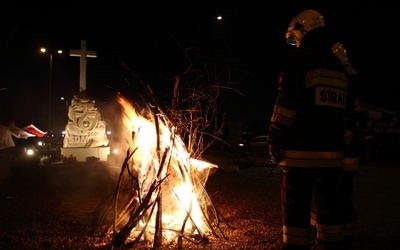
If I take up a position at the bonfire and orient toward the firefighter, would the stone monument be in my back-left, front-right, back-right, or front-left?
back-left

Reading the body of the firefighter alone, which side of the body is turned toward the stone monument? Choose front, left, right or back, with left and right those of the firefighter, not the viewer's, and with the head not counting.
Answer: front

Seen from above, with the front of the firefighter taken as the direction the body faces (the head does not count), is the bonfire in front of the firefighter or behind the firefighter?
in front

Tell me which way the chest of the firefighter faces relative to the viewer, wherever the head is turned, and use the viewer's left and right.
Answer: facing away from the viewer and to the left of the viewer
